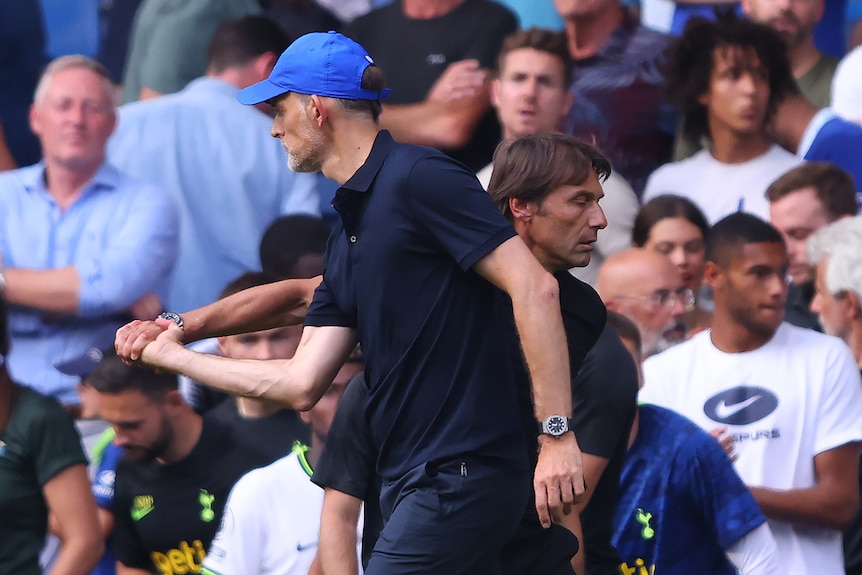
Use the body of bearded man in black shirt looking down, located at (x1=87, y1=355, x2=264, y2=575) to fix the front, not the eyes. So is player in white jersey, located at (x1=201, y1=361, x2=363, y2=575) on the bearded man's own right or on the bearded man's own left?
on the bearded man's own left

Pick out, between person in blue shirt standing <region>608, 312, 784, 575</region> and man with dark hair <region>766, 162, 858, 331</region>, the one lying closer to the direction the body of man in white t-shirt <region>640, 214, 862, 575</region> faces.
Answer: the person in blue shirt standing

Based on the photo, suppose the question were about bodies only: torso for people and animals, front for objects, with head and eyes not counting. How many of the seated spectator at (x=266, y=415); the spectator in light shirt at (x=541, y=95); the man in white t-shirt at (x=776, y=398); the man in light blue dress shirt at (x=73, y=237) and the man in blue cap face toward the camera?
4

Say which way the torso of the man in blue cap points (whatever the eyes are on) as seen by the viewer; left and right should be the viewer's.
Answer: facing to the left of the viewer

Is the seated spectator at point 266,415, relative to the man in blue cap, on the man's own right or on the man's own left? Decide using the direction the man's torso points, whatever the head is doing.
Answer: on the man's own right

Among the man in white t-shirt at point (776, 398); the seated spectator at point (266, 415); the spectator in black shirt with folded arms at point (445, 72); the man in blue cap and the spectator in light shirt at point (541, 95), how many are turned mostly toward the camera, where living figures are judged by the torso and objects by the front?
4

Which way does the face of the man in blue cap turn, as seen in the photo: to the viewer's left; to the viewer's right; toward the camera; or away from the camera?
to the viewer's left

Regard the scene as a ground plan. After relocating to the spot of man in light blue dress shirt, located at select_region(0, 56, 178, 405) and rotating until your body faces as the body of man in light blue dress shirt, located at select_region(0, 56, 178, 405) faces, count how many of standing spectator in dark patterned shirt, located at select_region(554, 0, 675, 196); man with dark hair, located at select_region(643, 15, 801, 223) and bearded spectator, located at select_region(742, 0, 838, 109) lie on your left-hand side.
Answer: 3

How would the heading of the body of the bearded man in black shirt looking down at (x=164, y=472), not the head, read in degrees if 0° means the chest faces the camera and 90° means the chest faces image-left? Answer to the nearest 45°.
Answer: approximately 45°

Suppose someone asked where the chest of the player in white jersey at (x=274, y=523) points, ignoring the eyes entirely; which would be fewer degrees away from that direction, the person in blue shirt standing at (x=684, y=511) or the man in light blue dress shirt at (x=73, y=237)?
the person in blue shirt standing

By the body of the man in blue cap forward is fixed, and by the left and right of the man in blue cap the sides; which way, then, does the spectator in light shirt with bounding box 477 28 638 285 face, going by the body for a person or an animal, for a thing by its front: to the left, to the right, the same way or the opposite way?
to the left
